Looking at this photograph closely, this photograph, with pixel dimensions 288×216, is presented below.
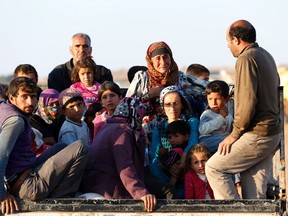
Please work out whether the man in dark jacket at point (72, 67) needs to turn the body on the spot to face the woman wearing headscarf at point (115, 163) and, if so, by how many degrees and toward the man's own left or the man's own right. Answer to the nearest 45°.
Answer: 0° — they already face them

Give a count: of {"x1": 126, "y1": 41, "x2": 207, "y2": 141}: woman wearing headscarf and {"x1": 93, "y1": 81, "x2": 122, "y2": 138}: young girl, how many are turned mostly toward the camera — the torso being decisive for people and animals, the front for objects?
2

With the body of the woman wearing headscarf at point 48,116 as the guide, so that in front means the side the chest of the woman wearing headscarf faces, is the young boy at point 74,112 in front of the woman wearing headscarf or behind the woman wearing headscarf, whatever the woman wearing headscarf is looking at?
in front

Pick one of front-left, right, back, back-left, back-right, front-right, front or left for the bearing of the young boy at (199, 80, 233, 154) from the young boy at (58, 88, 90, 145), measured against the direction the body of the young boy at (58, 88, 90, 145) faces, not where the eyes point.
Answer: front-left

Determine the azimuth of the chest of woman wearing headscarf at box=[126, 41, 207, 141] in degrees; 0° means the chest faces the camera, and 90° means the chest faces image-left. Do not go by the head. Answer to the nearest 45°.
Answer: approximately 0°

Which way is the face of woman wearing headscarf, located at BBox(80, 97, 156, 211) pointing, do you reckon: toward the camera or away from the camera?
away from the camera

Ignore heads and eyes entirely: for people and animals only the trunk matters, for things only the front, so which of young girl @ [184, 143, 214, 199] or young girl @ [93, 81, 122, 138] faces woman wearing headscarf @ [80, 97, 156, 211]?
young girl @ [93, 81, 122, 138]

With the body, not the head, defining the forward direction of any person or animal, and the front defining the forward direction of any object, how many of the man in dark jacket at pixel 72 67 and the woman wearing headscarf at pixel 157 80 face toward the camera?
2

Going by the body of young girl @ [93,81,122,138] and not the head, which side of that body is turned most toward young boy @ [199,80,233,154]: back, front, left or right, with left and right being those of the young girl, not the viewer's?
left

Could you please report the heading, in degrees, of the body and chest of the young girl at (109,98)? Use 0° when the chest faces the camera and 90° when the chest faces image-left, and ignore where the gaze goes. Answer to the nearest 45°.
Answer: approximately 0°

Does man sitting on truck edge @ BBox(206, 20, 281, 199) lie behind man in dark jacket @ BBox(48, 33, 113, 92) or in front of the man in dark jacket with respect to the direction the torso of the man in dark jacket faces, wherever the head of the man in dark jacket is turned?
in front
